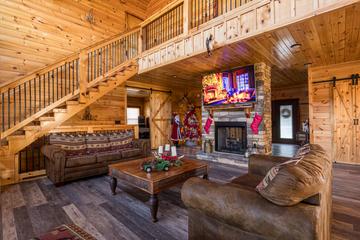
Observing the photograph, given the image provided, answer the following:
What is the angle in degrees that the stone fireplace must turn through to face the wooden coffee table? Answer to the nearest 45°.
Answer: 0° — it already faces it

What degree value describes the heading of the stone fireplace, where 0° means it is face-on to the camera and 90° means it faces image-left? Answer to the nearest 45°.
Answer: approximately 45°

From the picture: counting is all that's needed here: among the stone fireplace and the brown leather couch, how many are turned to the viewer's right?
0

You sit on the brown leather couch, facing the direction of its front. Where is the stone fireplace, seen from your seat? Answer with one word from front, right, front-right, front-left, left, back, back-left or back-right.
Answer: right

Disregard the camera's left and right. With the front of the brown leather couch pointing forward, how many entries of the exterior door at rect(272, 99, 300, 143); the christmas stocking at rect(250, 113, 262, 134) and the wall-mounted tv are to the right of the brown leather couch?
3

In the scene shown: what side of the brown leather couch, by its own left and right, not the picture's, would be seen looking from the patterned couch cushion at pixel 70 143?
front

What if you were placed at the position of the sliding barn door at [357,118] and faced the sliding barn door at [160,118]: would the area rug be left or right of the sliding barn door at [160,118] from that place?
left

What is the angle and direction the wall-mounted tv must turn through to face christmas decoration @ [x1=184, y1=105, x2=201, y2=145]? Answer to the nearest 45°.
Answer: approximately 90° to its right

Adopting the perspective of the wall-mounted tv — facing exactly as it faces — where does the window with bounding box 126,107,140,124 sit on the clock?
The window is roughly at 3 o'clock from the wall-mounted tv.

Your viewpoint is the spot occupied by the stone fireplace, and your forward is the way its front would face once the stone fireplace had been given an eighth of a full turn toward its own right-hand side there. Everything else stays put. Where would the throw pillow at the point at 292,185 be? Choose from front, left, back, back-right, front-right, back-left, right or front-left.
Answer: left

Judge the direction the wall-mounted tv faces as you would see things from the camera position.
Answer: facing the viewer and to the left of the viewer

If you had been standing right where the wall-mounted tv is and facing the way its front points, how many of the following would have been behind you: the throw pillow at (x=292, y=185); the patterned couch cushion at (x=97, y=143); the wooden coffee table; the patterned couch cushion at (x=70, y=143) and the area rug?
0

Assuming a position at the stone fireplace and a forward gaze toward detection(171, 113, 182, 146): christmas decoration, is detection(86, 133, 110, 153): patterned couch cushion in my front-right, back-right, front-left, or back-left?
front-left

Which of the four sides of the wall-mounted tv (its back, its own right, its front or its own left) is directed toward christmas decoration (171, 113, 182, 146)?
right

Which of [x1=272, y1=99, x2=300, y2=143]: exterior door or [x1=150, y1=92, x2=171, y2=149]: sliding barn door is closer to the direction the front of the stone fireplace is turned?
the sliding barn door

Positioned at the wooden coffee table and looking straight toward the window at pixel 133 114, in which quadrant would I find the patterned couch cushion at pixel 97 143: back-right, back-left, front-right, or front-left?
front-left

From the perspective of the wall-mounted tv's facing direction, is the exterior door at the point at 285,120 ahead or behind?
behind

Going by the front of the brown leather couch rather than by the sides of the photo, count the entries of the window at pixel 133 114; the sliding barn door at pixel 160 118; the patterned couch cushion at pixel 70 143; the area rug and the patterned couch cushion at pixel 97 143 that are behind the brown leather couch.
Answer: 0

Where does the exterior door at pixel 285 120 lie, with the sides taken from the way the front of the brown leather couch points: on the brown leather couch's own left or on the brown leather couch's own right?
on the brown leather couch's own right
